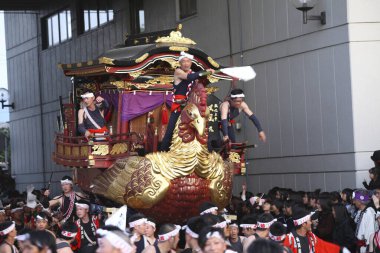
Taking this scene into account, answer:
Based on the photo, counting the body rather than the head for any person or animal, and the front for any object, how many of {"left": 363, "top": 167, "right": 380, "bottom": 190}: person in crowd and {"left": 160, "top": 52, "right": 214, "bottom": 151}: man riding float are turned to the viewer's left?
1

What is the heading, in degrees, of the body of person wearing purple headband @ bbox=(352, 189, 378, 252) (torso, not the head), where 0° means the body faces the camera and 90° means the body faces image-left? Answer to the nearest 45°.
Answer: approximately 90°
